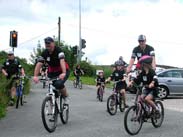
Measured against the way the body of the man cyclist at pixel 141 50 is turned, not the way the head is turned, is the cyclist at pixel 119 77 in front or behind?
behind

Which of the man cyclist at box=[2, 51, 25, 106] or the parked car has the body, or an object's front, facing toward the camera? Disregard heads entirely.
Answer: the man cyclist

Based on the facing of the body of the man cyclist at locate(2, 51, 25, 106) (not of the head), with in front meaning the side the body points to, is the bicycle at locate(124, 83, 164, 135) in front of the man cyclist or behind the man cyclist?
in front

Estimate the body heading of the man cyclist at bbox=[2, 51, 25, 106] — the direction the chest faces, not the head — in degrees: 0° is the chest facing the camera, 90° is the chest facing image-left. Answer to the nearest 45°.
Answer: approximately 0°

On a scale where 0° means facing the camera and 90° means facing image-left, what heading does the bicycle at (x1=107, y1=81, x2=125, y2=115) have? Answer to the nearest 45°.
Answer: approximately 45°

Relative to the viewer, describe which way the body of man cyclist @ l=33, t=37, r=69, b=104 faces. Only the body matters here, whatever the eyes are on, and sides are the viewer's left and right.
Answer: facing the viewer and to the left of the viewer

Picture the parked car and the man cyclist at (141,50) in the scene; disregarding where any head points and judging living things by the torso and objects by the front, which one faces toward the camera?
the man cyclist

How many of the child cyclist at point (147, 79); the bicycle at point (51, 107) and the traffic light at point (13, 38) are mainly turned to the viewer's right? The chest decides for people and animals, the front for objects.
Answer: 0

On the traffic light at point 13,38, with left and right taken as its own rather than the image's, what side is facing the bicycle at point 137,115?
front

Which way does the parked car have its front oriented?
to the viewer's right

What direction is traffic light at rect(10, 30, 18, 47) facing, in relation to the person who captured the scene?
facing the viewer

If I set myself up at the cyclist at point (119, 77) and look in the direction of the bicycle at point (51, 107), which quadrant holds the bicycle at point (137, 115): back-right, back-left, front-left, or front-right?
front-left

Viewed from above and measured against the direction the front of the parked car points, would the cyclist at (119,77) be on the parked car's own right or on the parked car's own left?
on the parked car's own right

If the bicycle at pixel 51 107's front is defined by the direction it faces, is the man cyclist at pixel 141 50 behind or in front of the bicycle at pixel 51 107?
behind

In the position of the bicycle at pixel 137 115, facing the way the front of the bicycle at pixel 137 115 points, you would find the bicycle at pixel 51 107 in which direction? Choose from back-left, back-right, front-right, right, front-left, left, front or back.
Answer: front-right

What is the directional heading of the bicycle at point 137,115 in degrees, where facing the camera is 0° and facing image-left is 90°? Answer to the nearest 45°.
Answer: approximately 45°

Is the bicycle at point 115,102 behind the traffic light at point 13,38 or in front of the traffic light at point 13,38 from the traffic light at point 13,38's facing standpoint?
in front
